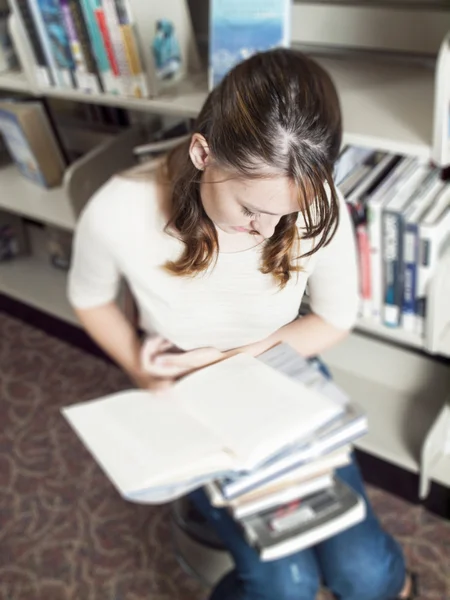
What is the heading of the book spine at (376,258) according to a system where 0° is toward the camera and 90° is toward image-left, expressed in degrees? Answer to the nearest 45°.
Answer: approximately 0°

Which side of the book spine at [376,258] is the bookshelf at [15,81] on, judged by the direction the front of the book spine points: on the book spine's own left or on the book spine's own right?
on the book spine's own right

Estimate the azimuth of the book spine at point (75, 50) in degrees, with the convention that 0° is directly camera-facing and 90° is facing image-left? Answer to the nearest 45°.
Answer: approximately 0°
